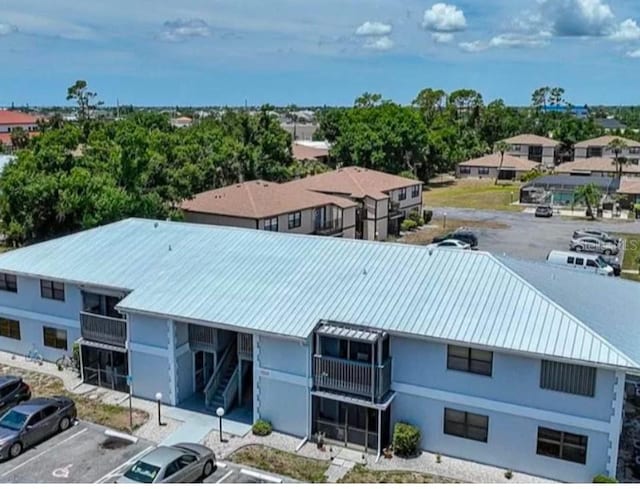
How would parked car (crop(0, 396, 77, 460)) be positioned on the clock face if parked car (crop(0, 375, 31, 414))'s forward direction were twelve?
parked car (crop(0, 396, 77, 460)) is roughly at 10 o'clock from parked car (crop(0, 375, 31, 414)).

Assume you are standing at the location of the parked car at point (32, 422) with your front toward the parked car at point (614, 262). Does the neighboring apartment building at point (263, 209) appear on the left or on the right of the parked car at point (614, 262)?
left

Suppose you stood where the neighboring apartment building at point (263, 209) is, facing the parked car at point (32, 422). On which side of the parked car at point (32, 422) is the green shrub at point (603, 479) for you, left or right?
left

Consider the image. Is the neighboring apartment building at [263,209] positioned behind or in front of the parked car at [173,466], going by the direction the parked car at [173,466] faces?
in front

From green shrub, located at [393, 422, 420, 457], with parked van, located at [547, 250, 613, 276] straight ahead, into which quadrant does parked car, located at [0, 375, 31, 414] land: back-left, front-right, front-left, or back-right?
back-left

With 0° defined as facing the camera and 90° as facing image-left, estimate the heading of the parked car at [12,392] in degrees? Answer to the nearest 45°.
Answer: approximately 45°
